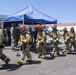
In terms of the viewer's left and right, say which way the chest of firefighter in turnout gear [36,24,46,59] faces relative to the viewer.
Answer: facing the viewer and to the left of the viewer
